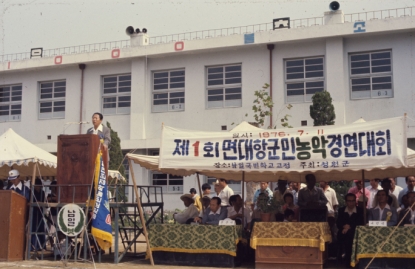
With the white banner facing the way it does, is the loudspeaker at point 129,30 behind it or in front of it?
behind

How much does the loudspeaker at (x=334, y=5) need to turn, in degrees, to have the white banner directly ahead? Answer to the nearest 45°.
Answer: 0° — it already faces it

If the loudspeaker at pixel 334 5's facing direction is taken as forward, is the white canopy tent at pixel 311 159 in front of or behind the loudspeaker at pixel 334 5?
in front

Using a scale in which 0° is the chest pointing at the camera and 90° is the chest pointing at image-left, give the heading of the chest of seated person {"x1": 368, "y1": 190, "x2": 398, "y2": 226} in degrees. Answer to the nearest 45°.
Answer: approximately 0°

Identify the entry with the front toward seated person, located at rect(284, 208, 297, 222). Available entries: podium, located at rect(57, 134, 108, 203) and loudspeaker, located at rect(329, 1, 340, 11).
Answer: the loudspeaker

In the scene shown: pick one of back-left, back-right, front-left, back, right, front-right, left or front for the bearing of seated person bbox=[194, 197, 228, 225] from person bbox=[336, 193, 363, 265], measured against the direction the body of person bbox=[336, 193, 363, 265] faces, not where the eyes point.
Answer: right

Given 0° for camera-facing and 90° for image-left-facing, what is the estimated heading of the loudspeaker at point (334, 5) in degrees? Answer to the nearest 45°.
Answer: approximately 0°

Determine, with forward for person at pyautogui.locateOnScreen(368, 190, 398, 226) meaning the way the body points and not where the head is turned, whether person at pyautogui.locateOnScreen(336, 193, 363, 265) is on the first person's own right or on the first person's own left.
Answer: on the first person's own right

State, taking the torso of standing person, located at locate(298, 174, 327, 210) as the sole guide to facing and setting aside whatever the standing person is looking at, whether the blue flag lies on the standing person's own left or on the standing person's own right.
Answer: on the standing person's own right

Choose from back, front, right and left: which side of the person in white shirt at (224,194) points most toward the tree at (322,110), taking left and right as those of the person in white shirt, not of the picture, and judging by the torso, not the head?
back
